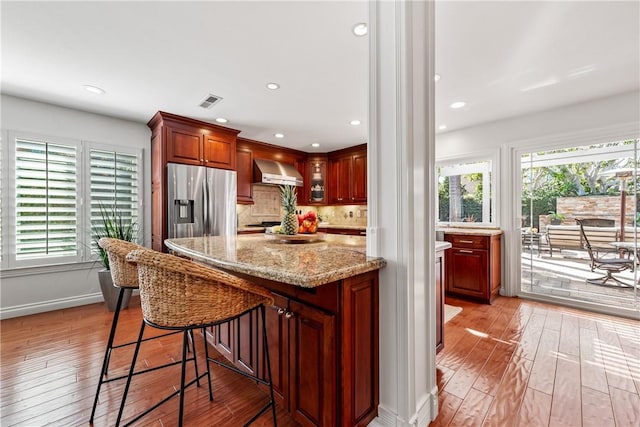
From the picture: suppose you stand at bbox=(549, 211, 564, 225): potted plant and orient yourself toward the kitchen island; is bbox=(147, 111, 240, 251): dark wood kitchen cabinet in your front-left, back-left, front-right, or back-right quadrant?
front-right

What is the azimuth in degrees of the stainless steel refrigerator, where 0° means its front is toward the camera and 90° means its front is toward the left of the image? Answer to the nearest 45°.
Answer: approximately 315°

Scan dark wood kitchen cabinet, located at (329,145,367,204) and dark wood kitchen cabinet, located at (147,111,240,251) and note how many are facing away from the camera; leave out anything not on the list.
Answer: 0

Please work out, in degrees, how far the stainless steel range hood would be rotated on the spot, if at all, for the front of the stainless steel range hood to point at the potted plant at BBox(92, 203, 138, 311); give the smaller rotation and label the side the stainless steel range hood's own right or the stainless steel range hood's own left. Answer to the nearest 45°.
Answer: approximately 90° to the stainless steel range hood's own right

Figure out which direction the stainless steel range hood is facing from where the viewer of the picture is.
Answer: facing the viewer and to the right of the viewer

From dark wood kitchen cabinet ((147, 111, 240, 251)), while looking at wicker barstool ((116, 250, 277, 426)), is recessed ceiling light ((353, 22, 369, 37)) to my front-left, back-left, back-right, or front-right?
front-left

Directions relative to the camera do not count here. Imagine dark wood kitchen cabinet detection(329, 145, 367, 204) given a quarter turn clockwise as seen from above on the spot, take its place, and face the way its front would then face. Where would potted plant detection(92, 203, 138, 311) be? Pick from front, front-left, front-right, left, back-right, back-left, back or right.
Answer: left

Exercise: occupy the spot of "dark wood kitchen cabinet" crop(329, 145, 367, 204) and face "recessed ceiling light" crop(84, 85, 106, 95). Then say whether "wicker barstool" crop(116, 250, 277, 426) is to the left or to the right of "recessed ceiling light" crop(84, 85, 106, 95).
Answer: left

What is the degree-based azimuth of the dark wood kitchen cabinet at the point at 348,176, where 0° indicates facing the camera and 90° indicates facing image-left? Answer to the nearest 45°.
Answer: approximately 45°

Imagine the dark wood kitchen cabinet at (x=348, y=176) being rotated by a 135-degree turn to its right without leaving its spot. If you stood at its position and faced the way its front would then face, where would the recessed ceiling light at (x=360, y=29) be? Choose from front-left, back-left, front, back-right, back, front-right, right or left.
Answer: back

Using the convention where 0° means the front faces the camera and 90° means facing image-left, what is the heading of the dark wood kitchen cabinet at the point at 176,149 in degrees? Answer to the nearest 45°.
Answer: approximately 315°

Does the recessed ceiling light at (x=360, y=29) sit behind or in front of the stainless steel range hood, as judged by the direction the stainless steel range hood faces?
in front

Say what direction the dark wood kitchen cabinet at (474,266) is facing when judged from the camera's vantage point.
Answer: facing the viewer and to the left of the viewer

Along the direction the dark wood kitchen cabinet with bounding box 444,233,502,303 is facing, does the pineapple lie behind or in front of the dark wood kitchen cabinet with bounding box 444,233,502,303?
in front
